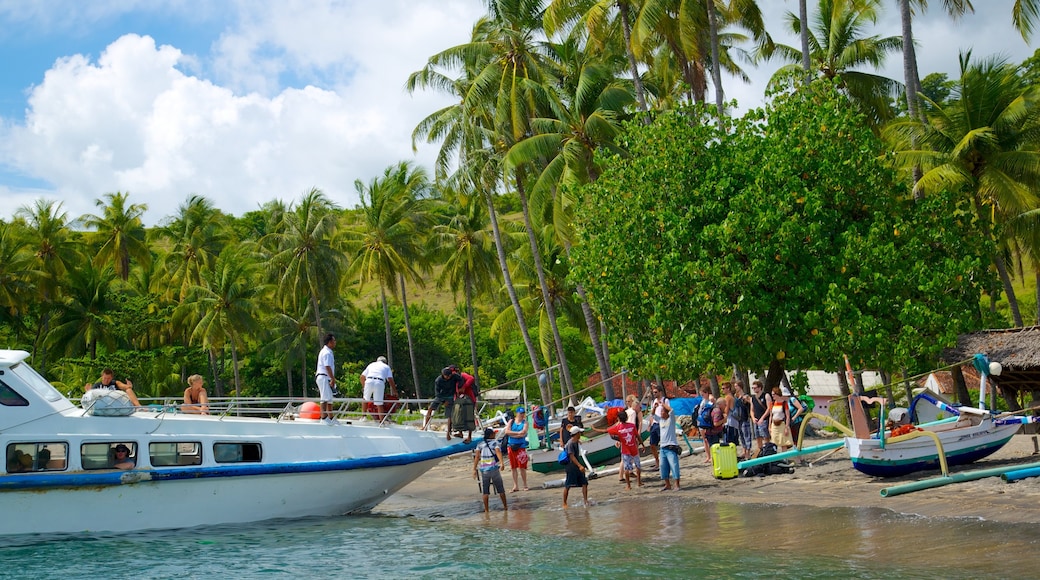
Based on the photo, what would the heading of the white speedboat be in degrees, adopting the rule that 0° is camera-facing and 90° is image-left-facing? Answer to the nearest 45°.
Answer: approximately 270°

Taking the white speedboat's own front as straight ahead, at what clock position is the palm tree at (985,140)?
The palm tree is roughly at 12 o'clock from the white speedboat.

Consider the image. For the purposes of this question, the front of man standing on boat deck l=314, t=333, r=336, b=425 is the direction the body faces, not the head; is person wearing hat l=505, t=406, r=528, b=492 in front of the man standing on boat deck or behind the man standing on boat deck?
in front
